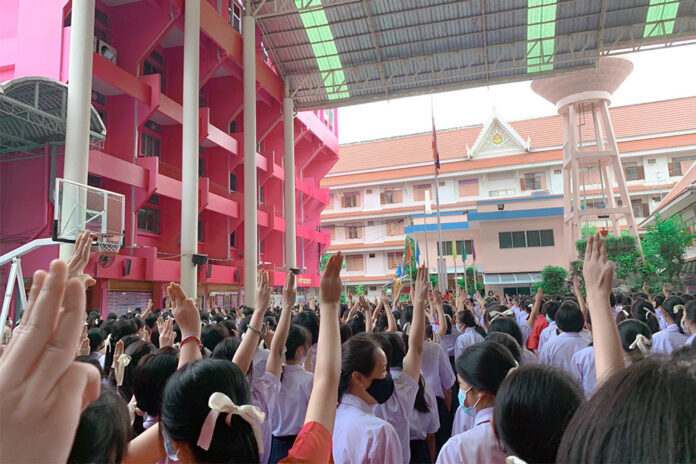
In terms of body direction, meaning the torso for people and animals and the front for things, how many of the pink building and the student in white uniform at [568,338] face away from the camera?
1

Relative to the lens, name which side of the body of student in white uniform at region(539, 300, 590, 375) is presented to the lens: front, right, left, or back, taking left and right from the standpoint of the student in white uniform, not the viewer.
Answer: back

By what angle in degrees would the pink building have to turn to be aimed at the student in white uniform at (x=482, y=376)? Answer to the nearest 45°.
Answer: approximately 45° to its right

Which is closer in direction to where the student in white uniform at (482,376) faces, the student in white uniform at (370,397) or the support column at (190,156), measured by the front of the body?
the support column

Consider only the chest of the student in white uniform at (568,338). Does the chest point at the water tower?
yes

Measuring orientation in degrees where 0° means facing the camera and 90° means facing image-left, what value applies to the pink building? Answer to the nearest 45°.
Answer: approximately 315°

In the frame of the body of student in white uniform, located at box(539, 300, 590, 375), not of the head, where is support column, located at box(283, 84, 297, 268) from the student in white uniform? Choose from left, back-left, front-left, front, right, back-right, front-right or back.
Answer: front-left

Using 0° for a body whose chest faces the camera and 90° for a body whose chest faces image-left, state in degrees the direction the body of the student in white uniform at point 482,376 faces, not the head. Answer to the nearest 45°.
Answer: approximately 135°

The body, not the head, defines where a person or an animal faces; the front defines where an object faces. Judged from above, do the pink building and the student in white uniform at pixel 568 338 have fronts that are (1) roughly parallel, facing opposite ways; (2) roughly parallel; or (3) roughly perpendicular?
roughly perpendicular
